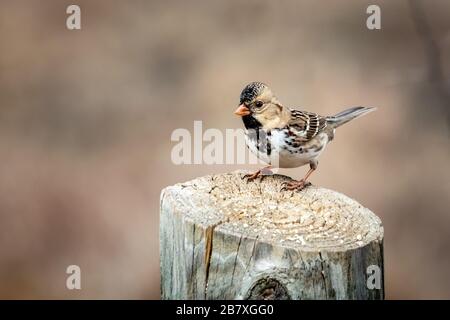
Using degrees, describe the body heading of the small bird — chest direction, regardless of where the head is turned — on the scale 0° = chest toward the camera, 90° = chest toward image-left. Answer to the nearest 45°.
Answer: approximately 45°
